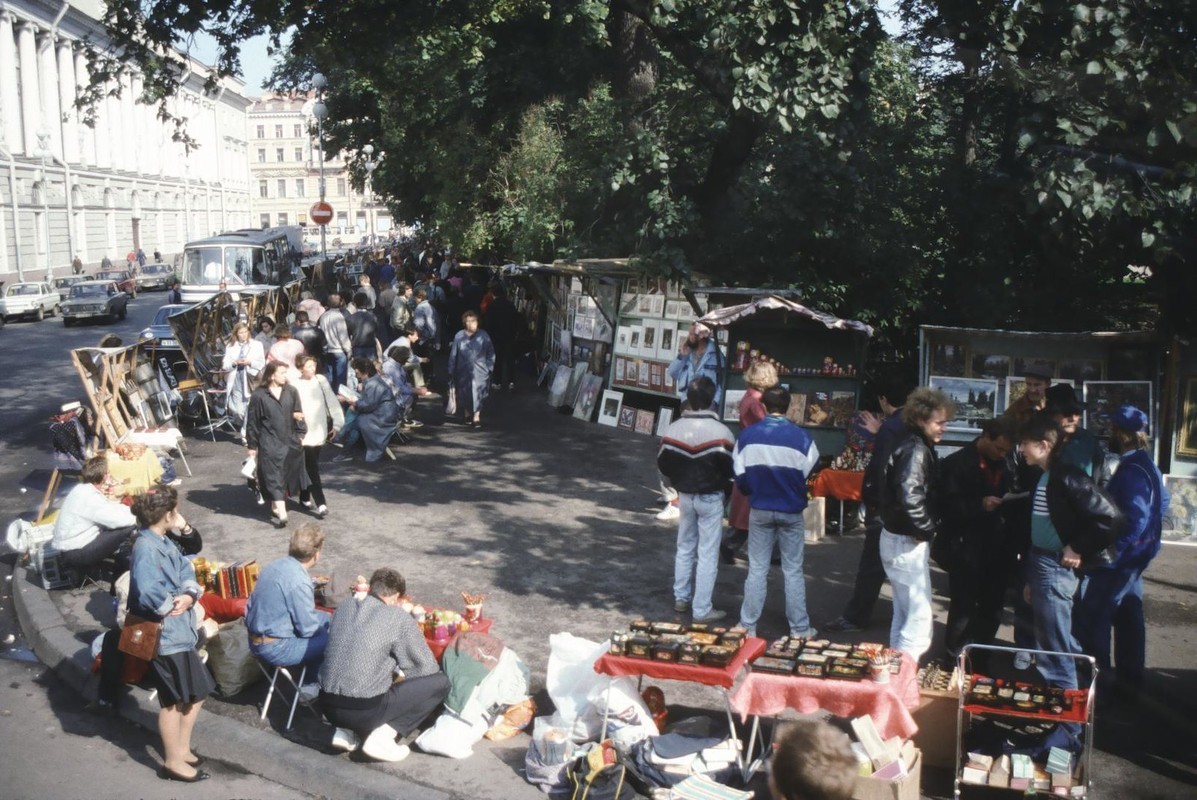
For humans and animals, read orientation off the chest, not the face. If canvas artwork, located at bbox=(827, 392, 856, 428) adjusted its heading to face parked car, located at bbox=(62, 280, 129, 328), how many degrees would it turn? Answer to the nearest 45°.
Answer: approximately 135° to its right

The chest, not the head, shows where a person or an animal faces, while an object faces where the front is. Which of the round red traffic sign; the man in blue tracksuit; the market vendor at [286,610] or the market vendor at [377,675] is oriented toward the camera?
the round red traffic sign

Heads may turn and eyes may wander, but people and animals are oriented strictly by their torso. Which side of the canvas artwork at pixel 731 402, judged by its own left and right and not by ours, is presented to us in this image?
front

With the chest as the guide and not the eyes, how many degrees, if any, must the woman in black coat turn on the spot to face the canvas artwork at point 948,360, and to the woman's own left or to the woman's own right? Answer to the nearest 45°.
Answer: approximately 90° to the woman's own left

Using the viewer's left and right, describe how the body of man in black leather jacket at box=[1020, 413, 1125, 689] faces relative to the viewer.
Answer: facing to the left of the viewer

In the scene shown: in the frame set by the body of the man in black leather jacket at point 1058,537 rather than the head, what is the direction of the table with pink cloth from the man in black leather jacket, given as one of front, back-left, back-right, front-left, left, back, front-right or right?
front-left

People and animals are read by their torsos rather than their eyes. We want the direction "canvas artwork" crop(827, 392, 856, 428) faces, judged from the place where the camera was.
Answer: facing the viewer

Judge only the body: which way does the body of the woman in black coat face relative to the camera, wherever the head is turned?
toward the camera

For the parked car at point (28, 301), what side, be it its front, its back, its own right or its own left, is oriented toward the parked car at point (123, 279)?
back

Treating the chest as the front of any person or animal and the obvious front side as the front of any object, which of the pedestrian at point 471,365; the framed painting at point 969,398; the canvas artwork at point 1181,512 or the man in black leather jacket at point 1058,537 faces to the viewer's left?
the man in black leather jacket

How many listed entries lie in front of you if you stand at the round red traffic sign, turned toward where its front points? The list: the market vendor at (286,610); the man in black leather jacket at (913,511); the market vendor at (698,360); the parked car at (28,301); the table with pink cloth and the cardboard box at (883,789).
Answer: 5

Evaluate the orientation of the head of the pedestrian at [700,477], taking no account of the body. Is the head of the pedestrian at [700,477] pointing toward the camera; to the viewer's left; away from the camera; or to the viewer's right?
away from the camera
